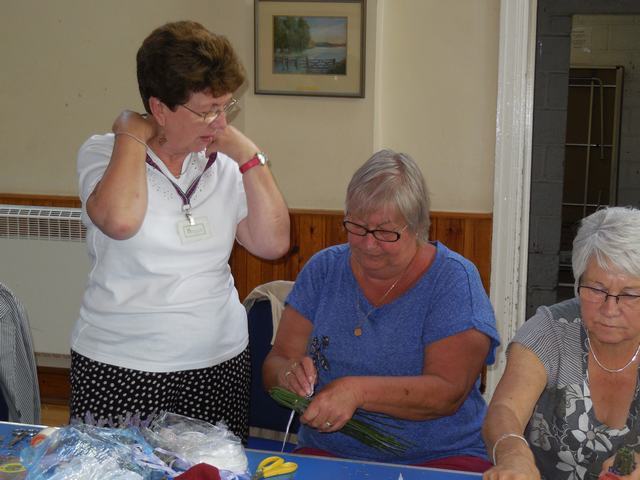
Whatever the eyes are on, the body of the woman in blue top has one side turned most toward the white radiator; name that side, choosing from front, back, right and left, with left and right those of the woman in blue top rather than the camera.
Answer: right

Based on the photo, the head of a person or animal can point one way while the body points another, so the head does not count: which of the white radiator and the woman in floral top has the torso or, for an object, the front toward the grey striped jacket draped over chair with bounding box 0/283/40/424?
the white radiator

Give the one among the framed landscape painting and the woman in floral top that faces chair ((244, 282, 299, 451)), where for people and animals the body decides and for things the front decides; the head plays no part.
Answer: the framed landscape painting

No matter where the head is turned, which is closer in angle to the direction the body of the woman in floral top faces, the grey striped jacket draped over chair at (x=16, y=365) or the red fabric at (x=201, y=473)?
the red fabric

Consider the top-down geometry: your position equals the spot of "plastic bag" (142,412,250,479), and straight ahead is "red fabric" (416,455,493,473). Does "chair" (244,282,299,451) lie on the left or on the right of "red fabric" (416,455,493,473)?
left

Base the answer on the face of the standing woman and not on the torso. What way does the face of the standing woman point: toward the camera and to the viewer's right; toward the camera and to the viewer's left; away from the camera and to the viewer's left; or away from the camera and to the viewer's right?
toward the camera and to the viewer's right

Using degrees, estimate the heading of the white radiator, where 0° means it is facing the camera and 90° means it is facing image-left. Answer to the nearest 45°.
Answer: approximately 0°

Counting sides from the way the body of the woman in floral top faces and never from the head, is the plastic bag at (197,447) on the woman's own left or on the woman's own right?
on the woman's own right

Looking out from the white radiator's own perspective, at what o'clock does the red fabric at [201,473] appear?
The red fabric is roughly at 12 o'clock from the white radiator.
